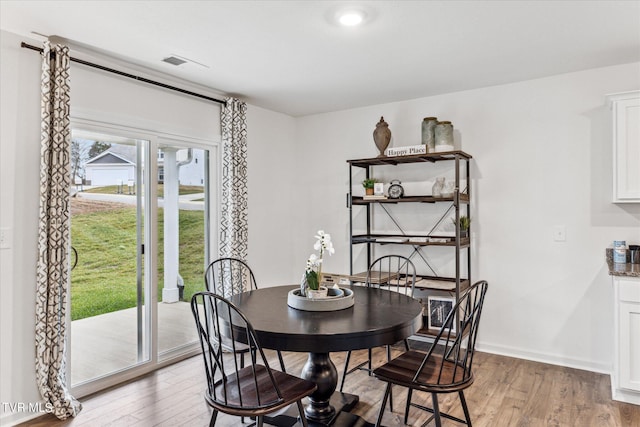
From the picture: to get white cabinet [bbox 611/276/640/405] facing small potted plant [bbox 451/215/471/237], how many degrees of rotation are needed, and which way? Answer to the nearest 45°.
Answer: approximately 90° to its right

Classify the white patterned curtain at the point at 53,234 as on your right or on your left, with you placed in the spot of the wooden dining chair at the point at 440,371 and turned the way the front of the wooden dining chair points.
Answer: on your left

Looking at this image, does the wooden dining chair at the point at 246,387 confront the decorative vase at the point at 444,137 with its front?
yes

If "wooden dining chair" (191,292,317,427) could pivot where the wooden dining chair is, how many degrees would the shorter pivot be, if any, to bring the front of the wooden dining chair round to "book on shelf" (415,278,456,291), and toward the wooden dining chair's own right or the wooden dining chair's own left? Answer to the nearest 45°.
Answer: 0° — it already faces it

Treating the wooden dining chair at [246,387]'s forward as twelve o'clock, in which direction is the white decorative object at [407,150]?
The white decorative object is roughly at 12 o'clock from the wooden dining chair.

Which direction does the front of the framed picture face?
toward the camera

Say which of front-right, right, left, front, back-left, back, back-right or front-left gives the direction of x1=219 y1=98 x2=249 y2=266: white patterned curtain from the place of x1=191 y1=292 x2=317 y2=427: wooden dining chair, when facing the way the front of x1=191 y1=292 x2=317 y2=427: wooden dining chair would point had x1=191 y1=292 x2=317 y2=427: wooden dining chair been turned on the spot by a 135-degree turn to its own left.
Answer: right

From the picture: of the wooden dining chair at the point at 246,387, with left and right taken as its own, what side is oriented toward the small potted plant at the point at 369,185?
front

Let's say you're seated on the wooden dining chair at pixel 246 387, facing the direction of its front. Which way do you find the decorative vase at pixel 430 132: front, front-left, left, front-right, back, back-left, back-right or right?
front

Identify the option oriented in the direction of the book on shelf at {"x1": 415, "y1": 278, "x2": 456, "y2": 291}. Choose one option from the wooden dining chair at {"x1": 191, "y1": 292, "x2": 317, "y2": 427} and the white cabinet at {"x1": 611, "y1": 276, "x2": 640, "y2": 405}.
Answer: the wooden dining chair

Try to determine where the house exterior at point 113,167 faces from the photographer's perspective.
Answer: facing the viewer

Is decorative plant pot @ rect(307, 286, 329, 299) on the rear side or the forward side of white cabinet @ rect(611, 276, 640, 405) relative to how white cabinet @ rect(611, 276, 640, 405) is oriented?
on the forward side

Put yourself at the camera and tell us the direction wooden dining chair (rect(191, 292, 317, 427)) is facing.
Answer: facing away from the viewer and to the right of the viewer

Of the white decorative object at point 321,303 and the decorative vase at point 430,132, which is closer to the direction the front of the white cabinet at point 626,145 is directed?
the white decorative object

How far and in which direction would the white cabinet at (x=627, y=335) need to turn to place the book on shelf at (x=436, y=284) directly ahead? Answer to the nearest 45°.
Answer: approximately 90° to its right
